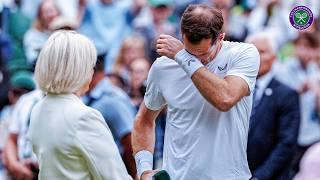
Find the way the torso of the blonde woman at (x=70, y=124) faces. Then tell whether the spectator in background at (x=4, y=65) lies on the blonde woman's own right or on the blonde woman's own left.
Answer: on the blonde woman's own left

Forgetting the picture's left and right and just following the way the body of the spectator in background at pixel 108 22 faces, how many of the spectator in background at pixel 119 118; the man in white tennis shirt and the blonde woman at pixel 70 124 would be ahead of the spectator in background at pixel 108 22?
3

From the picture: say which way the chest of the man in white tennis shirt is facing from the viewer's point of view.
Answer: toward the camera

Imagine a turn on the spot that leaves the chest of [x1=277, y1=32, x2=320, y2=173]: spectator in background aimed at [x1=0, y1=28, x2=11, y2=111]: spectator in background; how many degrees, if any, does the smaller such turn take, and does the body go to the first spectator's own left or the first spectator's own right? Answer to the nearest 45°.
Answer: approximately 90° to the first spectator's own right

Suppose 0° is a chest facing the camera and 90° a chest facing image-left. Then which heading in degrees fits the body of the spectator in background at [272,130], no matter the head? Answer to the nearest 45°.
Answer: approximately 45°

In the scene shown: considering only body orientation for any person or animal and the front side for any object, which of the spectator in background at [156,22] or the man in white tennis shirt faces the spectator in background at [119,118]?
the spectator in background at [156,22]

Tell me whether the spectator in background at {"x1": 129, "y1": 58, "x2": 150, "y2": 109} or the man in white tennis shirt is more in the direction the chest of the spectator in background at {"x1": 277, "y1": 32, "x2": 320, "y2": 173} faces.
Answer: the man in white tennis shirt

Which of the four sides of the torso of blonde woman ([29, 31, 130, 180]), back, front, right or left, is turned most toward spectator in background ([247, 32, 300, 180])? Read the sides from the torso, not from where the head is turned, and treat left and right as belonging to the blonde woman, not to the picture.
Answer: front

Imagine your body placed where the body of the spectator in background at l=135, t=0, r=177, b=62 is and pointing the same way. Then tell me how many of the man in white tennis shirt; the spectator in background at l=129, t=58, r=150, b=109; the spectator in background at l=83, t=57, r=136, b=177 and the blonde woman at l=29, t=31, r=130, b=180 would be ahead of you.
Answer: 4

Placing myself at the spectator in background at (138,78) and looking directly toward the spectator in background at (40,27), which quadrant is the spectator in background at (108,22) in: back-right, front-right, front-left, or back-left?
front-right
